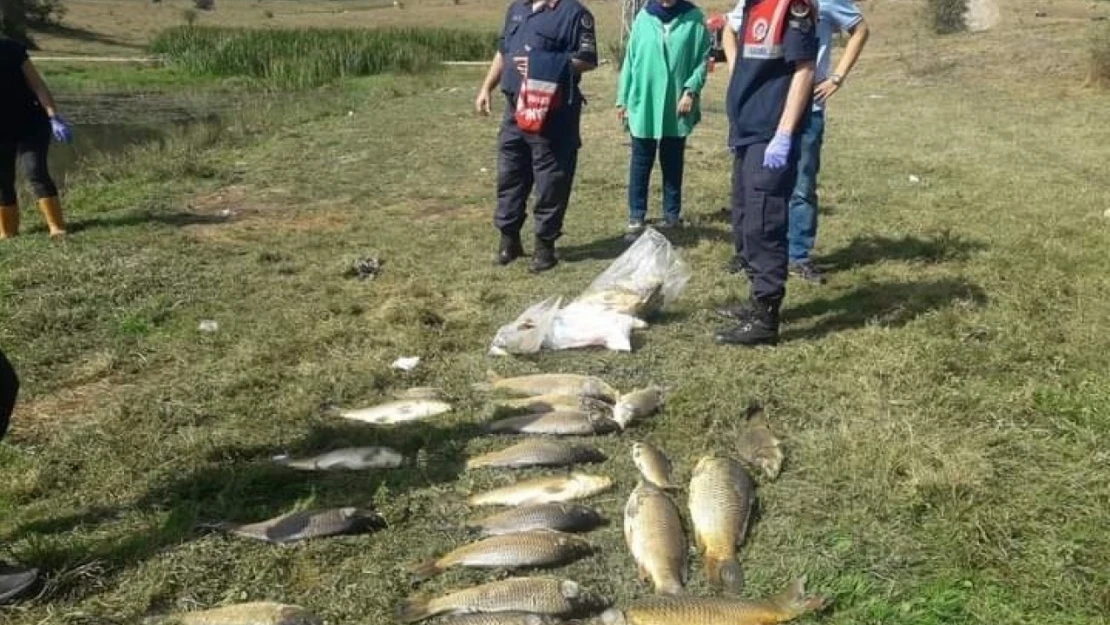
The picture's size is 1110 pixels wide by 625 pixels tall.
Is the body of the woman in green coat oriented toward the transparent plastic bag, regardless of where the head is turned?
yes

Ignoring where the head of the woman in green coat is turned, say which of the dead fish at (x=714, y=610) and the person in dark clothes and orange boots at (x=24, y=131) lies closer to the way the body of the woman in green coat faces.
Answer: the dead fish

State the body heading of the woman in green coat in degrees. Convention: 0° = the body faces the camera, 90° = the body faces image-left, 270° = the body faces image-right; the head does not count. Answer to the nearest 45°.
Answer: approximately 0°

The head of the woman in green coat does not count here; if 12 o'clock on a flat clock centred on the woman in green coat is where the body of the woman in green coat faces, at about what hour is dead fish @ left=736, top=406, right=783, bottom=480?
The dead fish is roughly at 12 o'clock from the woman in green coat.

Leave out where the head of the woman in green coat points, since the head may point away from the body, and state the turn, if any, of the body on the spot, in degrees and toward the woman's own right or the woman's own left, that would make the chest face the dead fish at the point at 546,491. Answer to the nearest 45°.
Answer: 0° — they already face it

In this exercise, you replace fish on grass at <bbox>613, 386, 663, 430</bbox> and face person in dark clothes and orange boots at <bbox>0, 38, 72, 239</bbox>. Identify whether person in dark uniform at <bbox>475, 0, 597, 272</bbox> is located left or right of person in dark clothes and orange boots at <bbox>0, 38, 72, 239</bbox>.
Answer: right

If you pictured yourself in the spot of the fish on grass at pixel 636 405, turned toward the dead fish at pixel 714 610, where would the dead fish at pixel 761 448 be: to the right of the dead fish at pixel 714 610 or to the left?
left

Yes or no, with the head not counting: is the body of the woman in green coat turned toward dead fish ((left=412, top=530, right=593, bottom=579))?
yes

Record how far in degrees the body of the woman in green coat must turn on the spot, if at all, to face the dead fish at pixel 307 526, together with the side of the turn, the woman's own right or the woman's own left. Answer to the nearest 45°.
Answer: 0° — they already face it

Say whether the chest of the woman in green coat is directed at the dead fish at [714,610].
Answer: yes

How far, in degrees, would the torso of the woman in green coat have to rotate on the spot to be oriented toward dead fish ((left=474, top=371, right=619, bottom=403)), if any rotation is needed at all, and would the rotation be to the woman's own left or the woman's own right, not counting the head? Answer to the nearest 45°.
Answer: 0° — they already face it

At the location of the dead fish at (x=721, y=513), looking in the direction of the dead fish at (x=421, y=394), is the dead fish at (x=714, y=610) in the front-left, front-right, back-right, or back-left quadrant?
back-left

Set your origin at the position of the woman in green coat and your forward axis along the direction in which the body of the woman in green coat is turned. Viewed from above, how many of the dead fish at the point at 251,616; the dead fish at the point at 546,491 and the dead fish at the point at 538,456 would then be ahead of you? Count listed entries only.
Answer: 3
